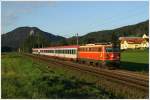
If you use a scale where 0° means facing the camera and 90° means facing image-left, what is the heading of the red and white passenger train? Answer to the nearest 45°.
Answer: approximately 315°
